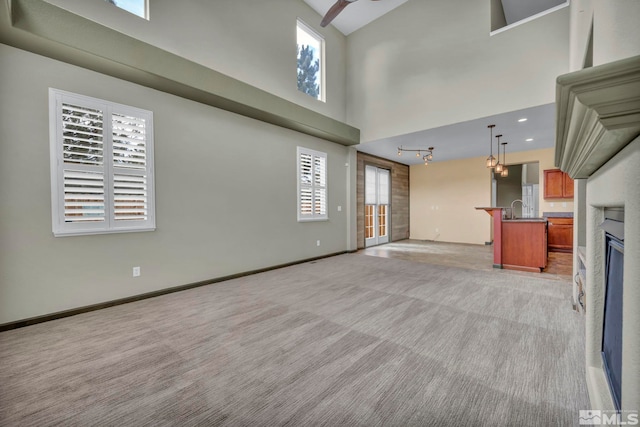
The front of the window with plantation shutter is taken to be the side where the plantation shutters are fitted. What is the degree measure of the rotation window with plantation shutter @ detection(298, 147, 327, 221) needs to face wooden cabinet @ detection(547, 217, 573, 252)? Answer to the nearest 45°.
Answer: approximately 45° to its left

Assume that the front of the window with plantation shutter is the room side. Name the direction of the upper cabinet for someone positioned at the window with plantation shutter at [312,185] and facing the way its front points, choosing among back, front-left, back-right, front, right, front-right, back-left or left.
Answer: front-left

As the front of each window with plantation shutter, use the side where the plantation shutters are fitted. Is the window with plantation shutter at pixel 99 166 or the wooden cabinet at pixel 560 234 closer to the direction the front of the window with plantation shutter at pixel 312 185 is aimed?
the wooden cabinet

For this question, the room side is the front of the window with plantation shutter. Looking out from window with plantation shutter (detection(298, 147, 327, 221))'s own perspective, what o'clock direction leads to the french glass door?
The french glass door is roughly at 9 o'clock from the window with plantation shutter.

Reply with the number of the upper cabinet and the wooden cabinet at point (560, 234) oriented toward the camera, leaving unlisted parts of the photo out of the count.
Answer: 2

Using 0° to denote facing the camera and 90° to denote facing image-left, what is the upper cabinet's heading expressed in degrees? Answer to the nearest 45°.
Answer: approximately 0°

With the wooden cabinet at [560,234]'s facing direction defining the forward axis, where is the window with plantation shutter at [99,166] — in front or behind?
in front

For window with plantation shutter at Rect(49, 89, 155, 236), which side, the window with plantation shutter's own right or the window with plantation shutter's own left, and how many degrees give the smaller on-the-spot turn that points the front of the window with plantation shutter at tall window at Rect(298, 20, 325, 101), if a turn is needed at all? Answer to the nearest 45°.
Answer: approximately 45° to the window with plantation shutter's own left

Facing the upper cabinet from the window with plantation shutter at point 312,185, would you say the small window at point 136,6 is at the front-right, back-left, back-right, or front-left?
back-right

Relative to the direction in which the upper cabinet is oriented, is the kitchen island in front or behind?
in front

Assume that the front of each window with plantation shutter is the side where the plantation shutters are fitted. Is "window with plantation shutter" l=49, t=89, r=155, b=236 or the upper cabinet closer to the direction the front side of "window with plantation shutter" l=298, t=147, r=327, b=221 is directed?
the upper cabinet

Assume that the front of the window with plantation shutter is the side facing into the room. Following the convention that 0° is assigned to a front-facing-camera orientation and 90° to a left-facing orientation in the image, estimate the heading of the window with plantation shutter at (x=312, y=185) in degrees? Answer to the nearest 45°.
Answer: approximately 315°

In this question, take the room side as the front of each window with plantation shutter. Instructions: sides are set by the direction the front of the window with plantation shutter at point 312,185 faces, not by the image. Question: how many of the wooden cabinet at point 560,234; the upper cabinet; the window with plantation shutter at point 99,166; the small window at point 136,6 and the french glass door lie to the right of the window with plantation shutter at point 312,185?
2

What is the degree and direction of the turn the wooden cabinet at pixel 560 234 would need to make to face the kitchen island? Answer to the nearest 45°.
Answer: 0° — it already faces it
